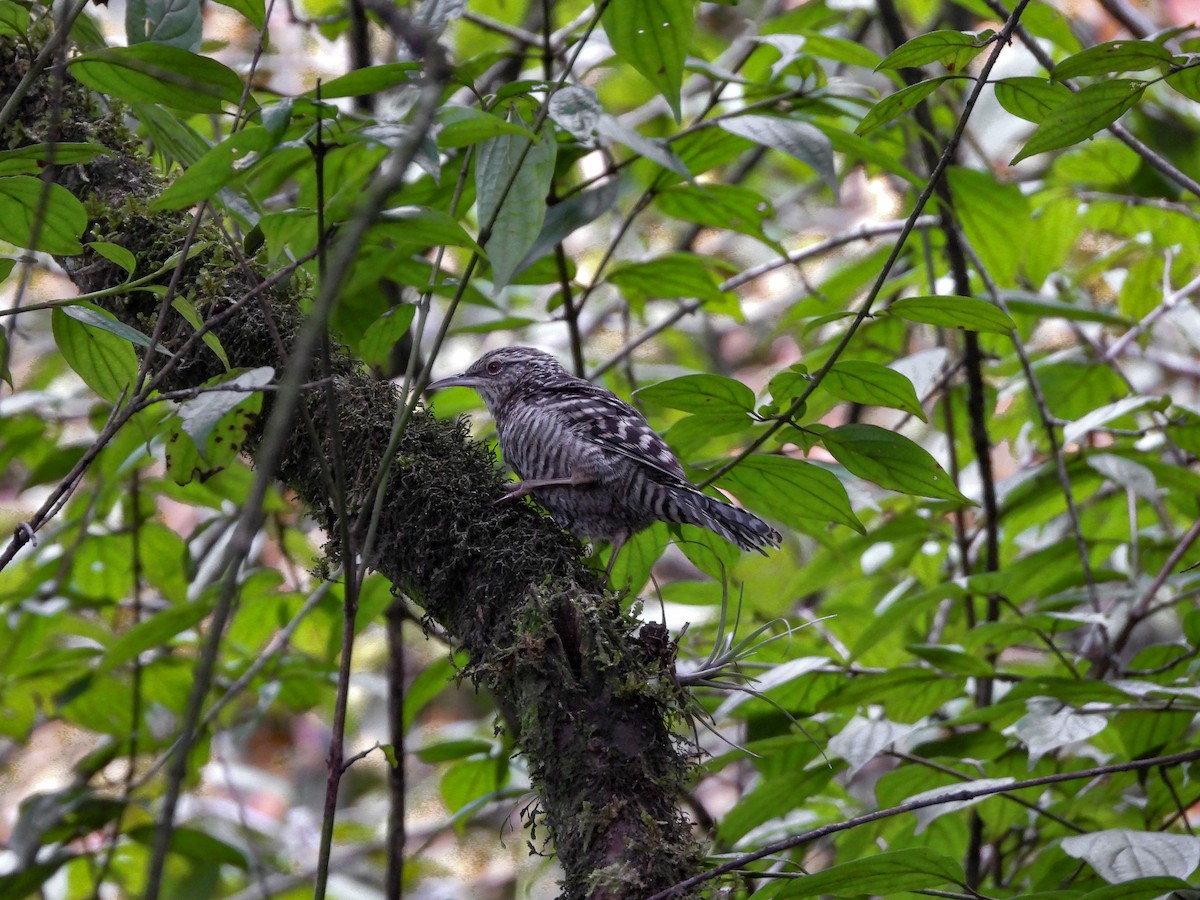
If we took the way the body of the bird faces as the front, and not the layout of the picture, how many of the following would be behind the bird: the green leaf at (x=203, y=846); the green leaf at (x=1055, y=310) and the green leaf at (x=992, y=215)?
2

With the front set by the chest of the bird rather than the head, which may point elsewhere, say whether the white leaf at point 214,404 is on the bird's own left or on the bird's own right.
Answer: on the bird's own left

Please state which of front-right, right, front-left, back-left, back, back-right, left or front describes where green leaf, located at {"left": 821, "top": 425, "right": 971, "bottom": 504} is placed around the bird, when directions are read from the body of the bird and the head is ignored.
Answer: back-left

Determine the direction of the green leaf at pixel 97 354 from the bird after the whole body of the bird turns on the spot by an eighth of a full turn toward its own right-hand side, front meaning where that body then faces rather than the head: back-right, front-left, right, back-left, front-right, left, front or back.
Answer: left

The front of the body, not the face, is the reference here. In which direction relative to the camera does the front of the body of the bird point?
to the viewer's left
